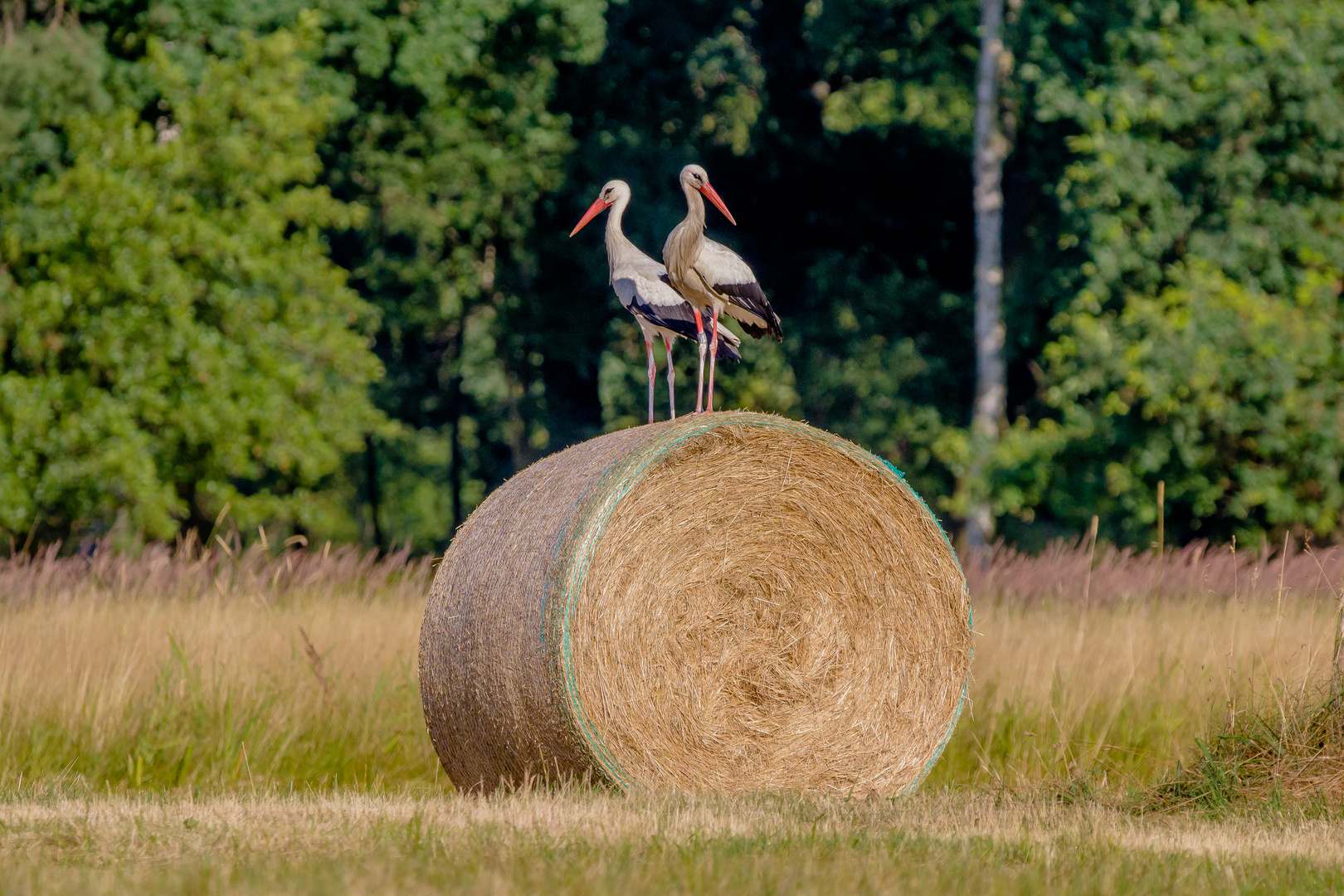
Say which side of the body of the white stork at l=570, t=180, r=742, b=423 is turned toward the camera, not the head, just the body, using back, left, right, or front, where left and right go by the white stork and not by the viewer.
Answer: left

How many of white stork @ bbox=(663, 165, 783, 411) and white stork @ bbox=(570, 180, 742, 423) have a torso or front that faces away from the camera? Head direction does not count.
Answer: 0

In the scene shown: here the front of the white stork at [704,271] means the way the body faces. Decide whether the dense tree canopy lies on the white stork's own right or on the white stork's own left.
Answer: on the white stork's own right

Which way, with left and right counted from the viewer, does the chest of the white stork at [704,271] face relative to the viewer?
facing the viewer and to the left of the viewer
